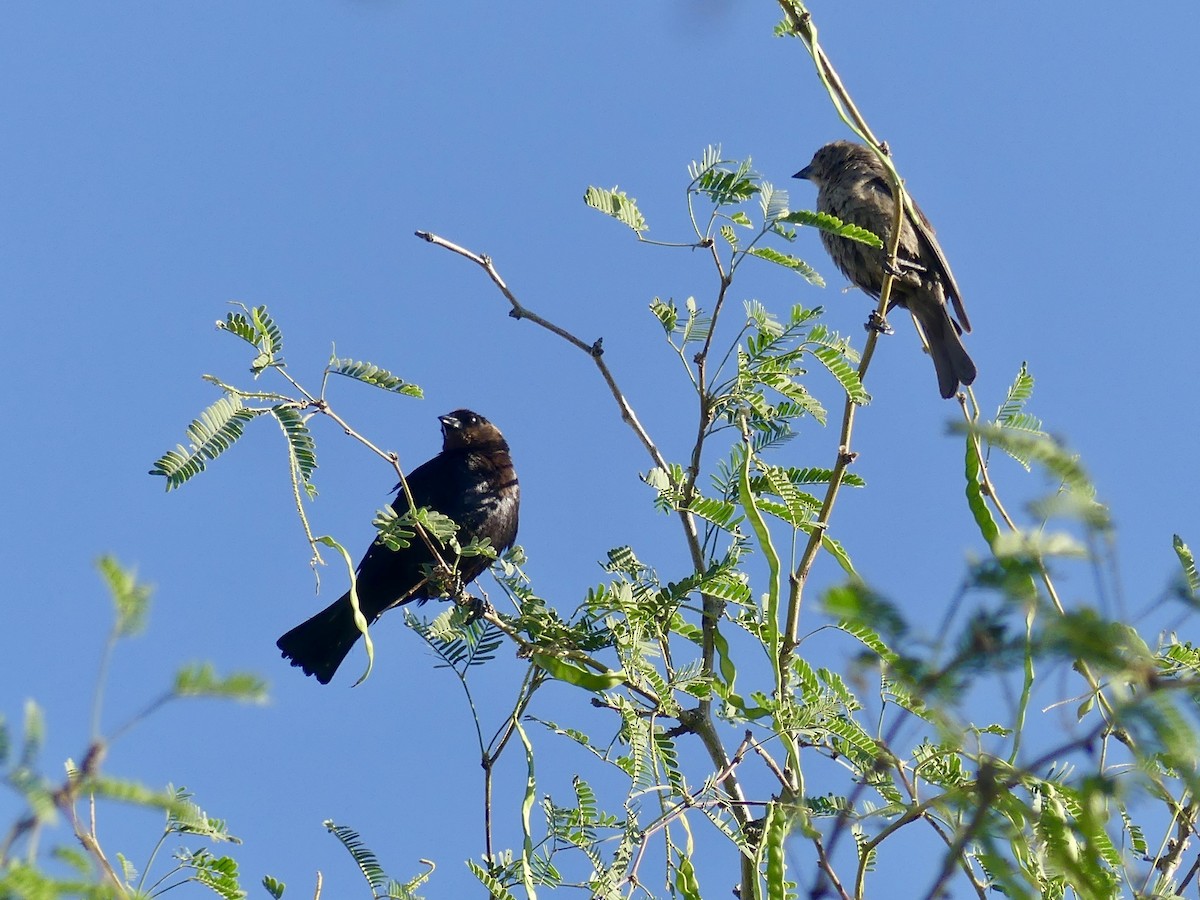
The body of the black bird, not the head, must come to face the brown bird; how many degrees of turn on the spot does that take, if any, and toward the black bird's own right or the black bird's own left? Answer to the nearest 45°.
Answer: approximately 45° to the black bird's own left

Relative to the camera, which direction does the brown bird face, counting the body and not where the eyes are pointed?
to the viewer's left

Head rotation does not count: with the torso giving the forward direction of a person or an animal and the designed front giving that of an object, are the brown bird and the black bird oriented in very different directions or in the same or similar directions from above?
very different directions

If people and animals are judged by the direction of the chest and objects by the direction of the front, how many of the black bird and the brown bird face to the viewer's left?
1

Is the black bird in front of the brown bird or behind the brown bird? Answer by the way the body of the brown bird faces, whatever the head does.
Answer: in front
